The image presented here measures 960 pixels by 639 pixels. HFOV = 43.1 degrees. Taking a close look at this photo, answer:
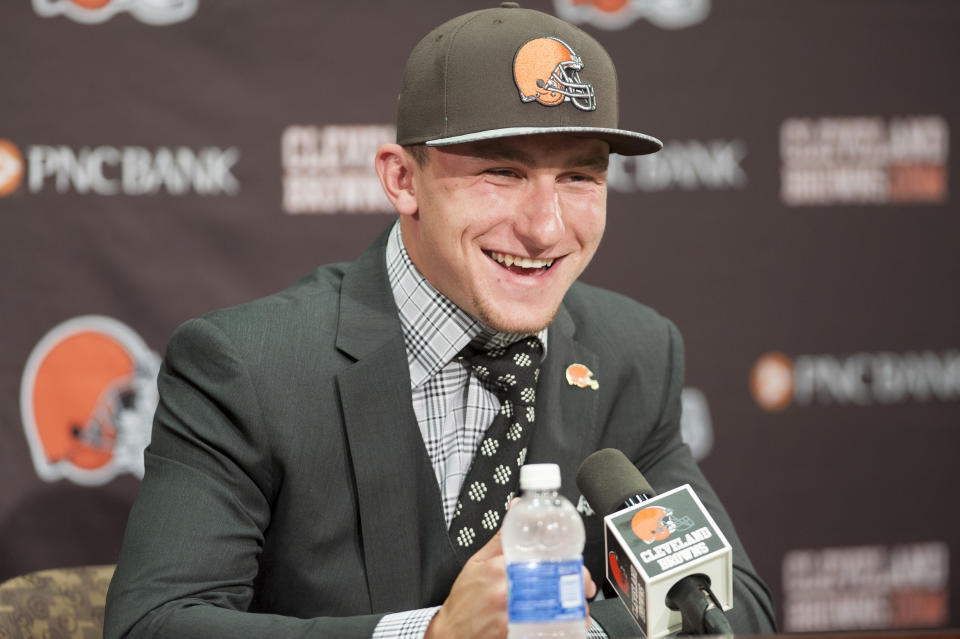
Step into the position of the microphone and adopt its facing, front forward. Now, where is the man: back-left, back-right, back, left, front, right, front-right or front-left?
front

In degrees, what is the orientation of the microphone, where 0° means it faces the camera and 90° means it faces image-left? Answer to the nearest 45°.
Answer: approximately 135°

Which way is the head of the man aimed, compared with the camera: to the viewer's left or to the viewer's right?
to the viewer's right

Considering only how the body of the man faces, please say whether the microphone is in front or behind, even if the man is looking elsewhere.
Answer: in front

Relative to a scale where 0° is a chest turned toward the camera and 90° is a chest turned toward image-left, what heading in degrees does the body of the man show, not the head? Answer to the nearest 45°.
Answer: approximately 315°

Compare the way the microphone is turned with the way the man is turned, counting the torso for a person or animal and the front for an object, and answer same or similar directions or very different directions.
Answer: very different directions
